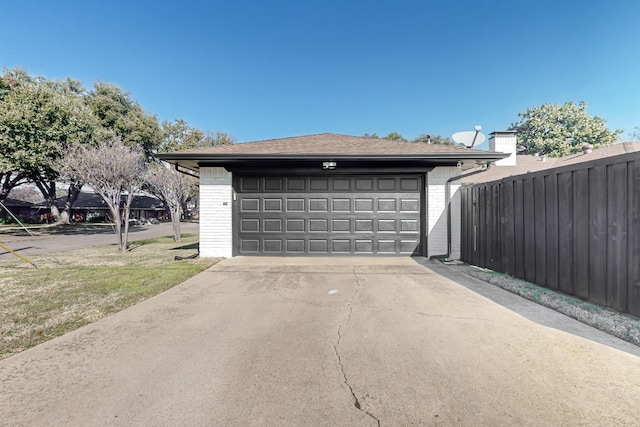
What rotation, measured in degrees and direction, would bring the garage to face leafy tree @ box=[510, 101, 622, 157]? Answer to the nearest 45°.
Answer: approximately 135° to its left

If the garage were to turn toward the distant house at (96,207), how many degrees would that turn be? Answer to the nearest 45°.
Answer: approximately 135° to its right

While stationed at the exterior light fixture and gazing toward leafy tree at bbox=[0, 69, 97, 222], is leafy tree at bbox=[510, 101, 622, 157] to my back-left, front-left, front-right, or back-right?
back-right

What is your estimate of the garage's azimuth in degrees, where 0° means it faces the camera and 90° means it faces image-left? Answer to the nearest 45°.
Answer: approximately 0°

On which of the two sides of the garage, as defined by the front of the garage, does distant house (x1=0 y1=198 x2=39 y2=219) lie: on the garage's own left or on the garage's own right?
on the garage's own right

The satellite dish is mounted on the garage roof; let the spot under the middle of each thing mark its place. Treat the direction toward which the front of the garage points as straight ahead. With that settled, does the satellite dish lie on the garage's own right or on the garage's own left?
on the garage's own left

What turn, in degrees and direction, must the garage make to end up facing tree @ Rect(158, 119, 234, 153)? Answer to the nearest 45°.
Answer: approximately 135° to its right

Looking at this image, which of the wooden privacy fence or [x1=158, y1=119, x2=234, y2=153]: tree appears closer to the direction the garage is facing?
the wooden privacy fence
